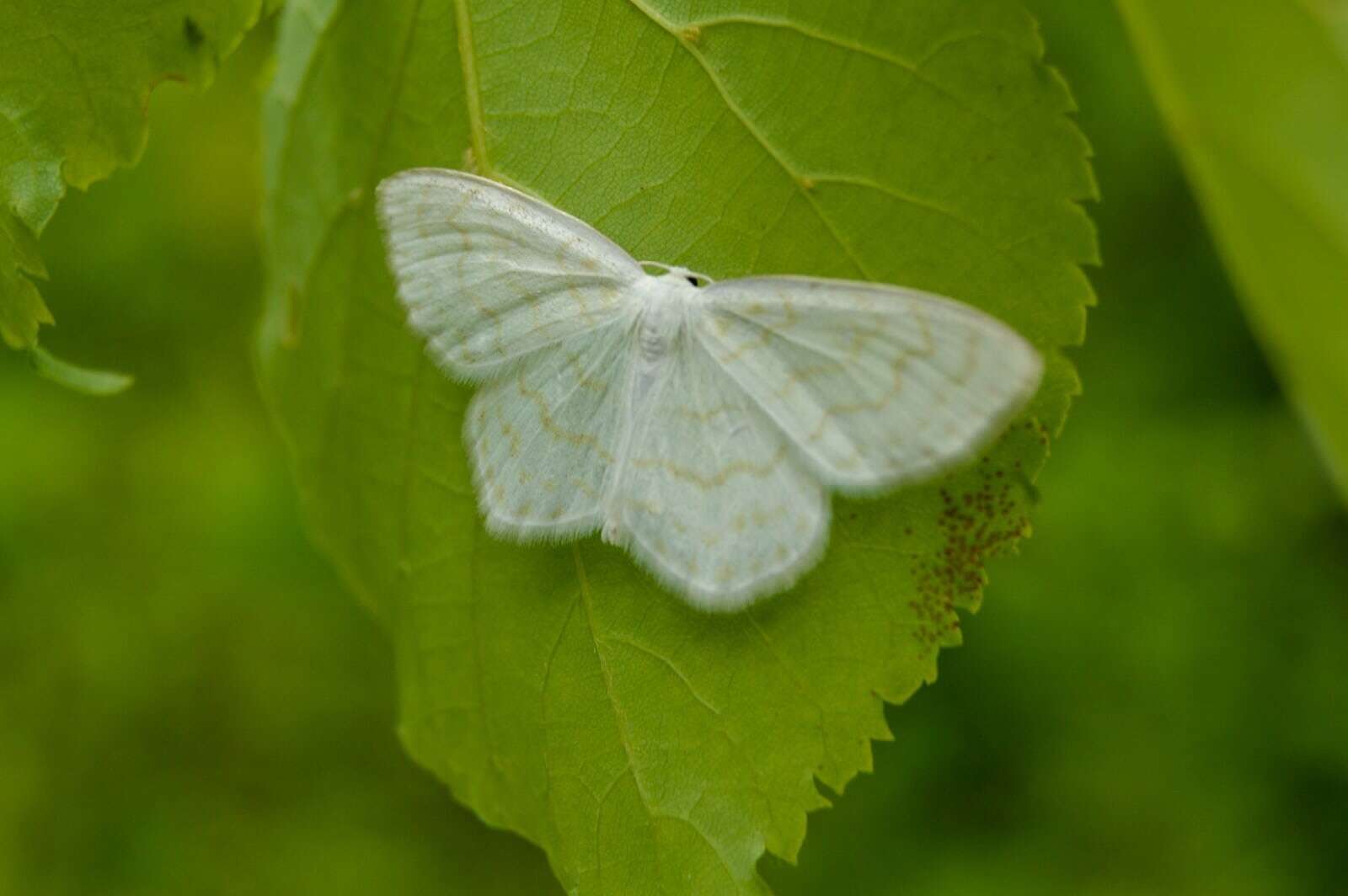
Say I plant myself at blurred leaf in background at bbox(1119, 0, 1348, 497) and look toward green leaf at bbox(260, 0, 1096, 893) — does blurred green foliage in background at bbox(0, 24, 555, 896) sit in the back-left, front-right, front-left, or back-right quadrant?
front-right

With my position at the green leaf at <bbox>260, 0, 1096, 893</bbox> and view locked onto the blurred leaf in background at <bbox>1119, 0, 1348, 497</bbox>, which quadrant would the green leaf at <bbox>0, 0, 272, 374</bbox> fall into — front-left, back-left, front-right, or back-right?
back-left

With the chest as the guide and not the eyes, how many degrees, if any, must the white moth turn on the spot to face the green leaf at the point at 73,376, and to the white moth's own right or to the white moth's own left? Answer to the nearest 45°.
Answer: approximately 90° to the white moth's own left

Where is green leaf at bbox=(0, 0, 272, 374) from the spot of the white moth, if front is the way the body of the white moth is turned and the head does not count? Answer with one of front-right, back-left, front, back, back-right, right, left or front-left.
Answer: left

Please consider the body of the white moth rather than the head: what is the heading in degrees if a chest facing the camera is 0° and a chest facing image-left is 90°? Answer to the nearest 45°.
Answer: approximately 180°

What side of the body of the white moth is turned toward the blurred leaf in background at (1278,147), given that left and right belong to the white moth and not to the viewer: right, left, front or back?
right

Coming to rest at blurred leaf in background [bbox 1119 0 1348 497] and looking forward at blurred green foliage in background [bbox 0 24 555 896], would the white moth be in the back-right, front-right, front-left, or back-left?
front-left

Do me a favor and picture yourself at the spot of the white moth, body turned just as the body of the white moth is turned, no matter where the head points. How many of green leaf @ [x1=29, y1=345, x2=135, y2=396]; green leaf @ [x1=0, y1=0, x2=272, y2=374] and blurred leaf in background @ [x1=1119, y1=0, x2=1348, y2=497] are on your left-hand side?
2
